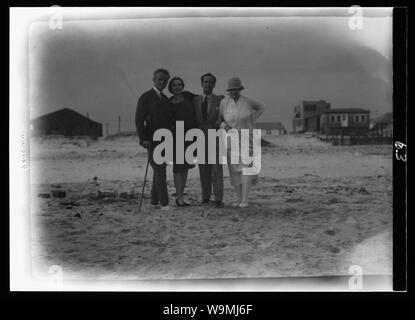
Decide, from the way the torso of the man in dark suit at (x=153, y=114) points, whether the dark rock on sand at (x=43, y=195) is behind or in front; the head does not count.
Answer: behind

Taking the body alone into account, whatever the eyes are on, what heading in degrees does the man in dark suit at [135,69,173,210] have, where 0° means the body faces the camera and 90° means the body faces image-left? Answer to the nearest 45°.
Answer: approximately 315°
